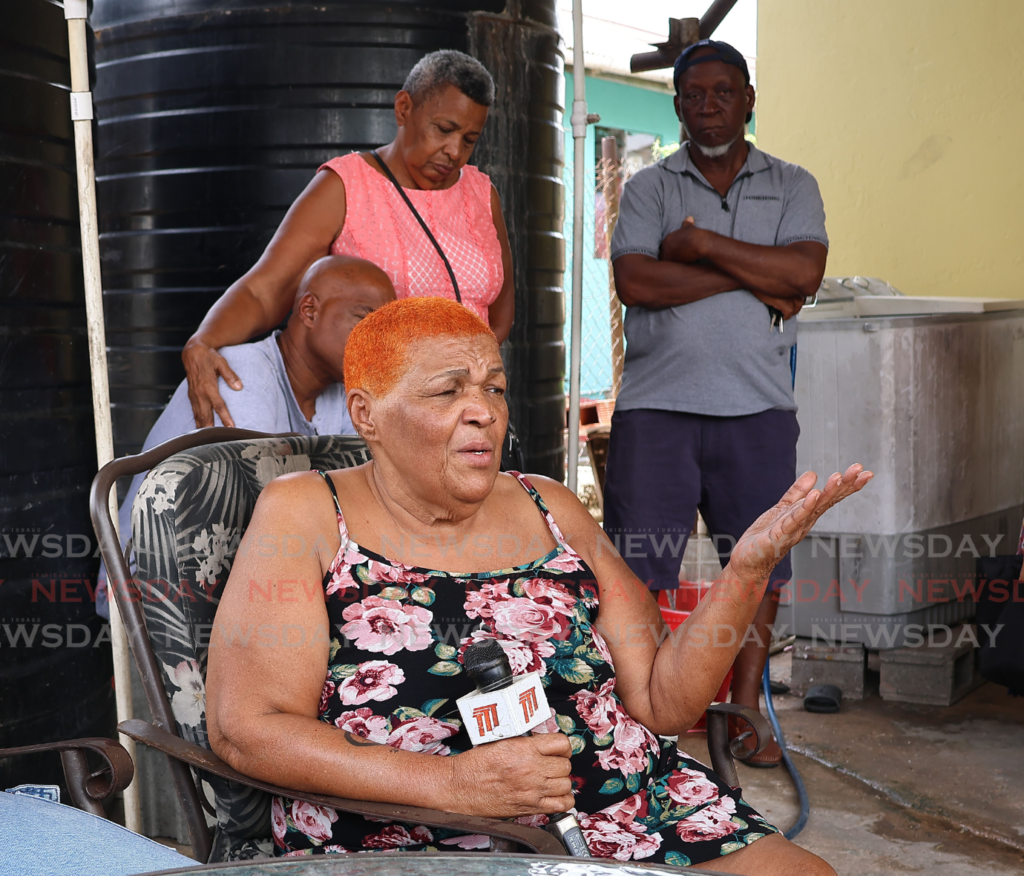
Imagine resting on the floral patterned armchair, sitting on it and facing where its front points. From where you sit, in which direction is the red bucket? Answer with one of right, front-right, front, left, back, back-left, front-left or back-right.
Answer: left

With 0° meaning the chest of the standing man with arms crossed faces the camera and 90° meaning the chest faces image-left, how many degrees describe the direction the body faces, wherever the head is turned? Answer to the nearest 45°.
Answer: approximately 0°

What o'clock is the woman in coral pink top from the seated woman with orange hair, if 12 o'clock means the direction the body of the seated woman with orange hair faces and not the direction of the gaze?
The woman in coral pink top is roughly at 7 o'clock from the seated woman with orange hair.

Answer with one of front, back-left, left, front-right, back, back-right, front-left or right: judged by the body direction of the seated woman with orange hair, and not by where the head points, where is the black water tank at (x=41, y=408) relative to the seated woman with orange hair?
back

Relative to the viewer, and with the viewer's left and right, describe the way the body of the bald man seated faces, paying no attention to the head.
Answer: facing the viewer and to the right of the viewer

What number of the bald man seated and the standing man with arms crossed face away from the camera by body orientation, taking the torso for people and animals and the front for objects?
0

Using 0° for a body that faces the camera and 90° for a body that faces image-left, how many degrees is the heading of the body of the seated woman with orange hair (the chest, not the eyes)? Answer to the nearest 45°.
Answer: approximately 315°

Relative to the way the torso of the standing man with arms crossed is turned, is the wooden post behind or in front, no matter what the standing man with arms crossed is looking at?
behind
